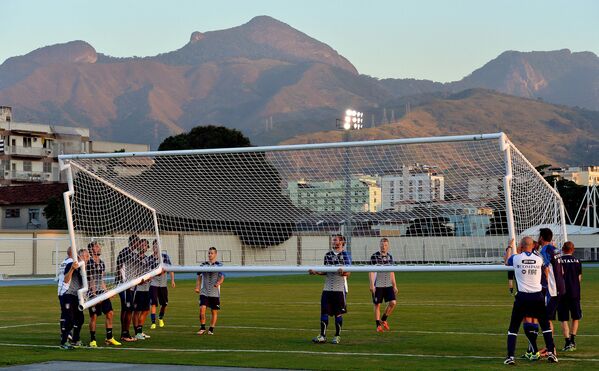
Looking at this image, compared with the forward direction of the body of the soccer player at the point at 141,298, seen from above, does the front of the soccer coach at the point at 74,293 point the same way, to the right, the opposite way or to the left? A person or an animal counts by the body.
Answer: the same way

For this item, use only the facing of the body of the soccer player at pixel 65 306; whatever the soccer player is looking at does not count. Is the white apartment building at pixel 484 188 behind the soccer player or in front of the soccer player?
in front

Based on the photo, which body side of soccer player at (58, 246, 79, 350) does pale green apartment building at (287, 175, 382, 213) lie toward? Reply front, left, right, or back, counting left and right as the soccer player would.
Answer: front

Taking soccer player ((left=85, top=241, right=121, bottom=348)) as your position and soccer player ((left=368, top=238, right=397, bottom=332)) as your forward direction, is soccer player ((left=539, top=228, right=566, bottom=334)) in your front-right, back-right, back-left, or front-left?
front-right

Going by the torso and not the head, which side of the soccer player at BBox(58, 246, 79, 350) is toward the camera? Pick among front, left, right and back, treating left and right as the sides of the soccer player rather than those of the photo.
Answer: right

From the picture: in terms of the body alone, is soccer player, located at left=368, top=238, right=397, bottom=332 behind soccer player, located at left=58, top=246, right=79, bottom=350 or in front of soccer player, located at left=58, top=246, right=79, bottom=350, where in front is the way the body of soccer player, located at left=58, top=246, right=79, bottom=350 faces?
in front
